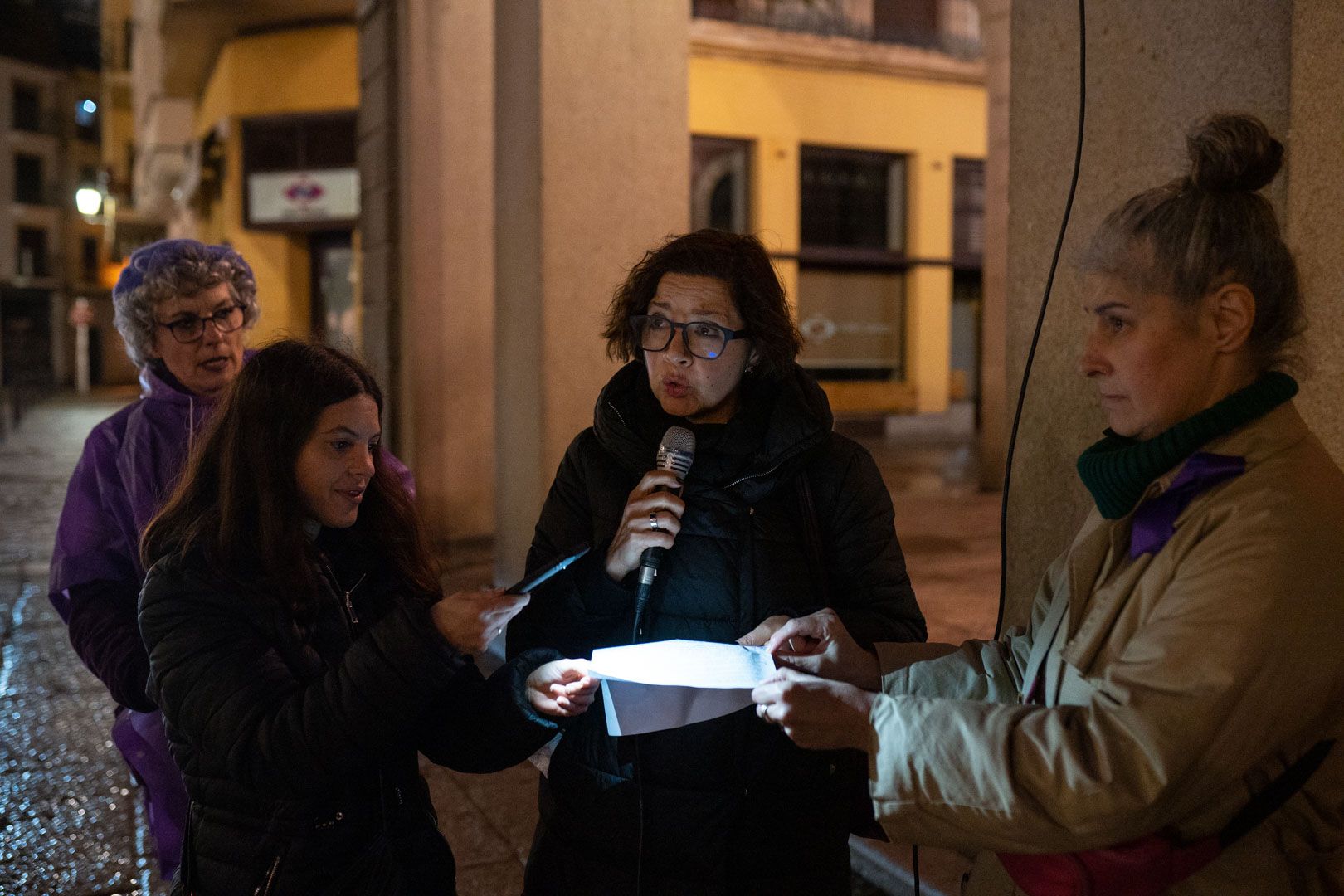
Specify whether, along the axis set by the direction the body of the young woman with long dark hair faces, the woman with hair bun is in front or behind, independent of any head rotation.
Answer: in front

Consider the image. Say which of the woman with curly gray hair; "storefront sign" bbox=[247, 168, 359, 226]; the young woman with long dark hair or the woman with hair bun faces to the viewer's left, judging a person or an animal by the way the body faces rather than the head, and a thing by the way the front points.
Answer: the woman with hair bun

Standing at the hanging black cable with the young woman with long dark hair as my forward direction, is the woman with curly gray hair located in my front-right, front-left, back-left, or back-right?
front-right

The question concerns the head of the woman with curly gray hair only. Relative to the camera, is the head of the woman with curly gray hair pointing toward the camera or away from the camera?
toward the camera

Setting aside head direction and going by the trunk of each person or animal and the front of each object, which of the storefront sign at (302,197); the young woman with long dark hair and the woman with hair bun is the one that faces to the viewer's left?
the woman with hair bun

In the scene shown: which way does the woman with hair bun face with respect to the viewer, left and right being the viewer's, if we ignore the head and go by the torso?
facing to the left of the viewer

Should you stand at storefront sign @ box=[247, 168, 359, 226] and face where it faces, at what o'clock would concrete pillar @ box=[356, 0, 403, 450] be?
The concrete pillar is roughly at 12 o'clock from the storefront sign.

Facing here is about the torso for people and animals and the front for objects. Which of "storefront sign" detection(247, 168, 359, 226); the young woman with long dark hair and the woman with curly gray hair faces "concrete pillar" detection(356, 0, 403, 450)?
the storefront sign

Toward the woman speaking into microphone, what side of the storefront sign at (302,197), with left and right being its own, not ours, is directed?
front

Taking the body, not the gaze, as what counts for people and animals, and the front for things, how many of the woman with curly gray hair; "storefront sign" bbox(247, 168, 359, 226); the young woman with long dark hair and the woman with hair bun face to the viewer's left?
1

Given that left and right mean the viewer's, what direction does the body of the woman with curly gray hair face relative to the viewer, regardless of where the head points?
facing the viewer and to the right of the viewer

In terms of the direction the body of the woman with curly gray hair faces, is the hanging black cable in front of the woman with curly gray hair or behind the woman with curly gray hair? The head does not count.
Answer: in front

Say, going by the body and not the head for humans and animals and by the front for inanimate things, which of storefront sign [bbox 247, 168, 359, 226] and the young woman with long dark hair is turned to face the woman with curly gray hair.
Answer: the storefront sign

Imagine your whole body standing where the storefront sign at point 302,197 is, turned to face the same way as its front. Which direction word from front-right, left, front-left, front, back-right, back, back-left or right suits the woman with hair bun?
front

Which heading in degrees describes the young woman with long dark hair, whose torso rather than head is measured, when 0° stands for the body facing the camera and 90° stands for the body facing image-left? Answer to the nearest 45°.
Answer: approximately 315°

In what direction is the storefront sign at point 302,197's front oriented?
toward the camera
